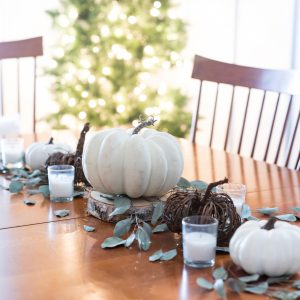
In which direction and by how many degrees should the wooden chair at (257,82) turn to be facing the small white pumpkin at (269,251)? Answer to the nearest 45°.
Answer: approximately 45° to its left

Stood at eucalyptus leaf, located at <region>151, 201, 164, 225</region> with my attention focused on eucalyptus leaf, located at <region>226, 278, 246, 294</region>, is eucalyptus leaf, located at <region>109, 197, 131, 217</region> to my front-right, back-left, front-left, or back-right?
back-right

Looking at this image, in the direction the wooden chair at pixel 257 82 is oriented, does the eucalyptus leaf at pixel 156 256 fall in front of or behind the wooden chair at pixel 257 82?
in front

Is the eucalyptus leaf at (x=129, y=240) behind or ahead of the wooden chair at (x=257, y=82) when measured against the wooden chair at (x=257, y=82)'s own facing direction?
ahead

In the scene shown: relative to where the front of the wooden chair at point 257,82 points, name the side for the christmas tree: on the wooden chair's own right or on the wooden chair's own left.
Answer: on the wooden chair's own right

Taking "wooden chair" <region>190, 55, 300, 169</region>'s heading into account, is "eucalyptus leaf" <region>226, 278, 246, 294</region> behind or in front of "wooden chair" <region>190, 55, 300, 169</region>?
in front

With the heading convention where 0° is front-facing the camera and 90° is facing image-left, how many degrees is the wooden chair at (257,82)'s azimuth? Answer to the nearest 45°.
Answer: approximately 45°

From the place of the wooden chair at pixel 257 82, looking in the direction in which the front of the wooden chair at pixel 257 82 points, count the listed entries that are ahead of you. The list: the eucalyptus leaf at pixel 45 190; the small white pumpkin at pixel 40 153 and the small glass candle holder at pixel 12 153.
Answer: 3

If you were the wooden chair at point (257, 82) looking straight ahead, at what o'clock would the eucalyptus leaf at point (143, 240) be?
The eucalyptus leaf is roughly at 11 o'clock from the wooden chair.

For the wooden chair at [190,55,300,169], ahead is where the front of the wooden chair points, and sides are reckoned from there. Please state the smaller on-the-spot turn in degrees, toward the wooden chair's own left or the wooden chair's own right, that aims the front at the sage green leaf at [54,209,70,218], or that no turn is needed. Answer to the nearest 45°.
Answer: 0° — it already faces it

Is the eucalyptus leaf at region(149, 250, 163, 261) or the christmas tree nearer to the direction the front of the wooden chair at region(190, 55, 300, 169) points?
the eucalyptus leaf
